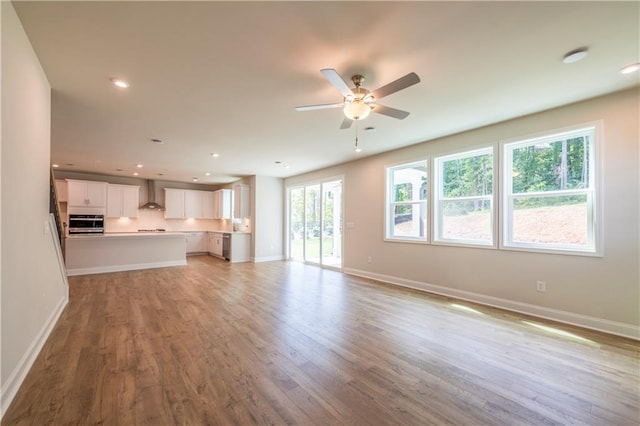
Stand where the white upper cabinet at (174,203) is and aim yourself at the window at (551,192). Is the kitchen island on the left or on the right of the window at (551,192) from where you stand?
right

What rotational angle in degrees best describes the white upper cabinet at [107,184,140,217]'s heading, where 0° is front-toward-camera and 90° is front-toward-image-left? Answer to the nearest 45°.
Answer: approximately 0°

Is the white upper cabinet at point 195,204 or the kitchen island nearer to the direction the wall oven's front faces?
the kitchen island

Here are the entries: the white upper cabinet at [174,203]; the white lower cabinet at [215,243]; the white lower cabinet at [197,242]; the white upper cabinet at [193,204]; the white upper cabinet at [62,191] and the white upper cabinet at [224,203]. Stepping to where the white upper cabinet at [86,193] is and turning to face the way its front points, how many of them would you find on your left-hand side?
5

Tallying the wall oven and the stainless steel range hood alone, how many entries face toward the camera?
2

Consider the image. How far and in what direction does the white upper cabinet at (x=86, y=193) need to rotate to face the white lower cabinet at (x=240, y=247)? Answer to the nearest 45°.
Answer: approximately 45° to its left

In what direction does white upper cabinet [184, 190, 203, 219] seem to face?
toward the camera

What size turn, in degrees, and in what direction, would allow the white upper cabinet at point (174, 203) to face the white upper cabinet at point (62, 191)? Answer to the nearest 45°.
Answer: approximately 90° to its right

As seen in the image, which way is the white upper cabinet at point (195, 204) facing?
toward the camera

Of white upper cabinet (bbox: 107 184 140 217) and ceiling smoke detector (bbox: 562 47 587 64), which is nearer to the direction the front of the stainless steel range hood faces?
the ceiling smoke detector

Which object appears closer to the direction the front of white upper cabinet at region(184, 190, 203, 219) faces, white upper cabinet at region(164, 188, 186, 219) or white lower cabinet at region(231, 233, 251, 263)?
the white lower cabinet

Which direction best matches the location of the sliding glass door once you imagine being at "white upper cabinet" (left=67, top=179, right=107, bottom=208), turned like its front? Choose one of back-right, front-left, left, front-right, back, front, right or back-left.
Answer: front-left

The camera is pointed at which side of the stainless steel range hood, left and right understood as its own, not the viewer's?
front
